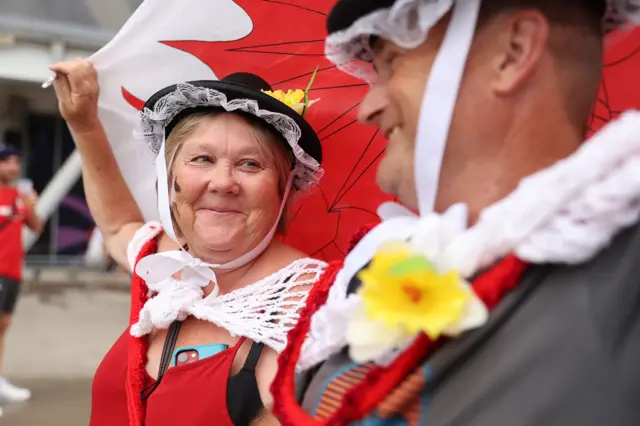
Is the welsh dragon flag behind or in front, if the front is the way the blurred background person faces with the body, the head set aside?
in front

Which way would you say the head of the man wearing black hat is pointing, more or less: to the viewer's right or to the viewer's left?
to the viewer's left

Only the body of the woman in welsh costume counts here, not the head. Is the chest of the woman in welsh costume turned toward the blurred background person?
no

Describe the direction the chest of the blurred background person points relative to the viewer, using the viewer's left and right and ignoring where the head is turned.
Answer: facing the viewer and to the right of the viewer

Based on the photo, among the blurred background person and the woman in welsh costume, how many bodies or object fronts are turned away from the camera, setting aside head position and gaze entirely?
0

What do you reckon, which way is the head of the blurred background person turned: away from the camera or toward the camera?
toward the camera

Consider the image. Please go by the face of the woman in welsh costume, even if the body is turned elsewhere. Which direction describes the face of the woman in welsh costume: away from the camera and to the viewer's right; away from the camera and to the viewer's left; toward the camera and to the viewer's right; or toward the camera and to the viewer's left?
toward the camera and to the viewer's right

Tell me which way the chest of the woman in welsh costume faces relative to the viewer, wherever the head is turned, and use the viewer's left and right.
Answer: facing the viewer and to the left of the viewer
